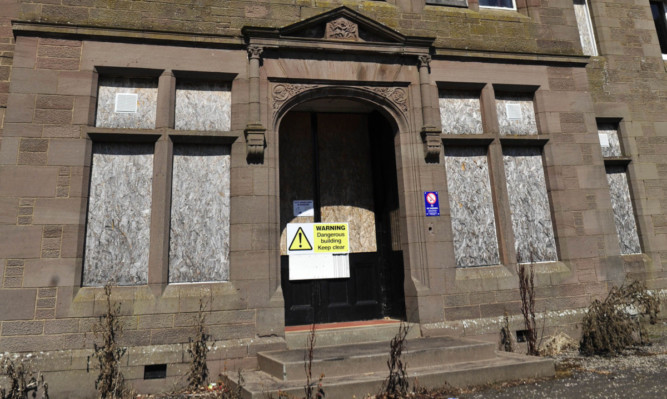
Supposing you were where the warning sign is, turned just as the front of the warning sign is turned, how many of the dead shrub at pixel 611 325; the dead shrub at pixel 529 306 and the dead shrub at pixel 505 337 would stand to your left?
3

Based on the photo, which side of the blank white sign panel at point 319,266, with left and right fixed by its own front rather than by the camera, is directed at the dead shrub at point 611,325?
left

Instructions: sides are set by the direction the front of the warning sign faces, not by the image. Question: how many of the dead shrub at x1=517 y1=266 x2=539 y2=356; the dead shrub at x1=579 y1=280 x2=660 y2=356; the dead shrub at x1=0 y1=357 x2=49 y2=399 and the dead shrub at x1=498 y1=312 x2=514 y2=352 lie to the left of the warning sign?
3

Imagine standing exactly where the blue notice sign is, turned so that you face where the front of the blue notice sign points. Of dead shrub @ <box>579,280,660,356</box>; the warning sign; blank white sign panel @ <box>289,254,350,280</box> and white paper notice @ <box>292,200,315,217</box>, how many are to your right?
3

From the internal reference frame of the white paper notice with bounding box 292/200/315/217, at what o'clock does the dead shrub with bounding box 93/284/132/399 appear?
The dead shrub is roughly at 2 o'clock from the white paper notice.

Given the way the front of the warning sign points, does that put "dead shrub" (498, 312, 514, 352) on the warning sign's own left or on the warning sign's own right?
on the warning sign's own left

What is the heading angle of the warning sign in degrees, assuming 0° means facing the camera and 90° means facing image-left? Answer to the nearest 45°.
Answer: approximately 0°

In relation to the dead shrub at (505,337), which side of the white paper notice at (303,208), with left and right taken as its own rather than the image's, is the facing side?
left
